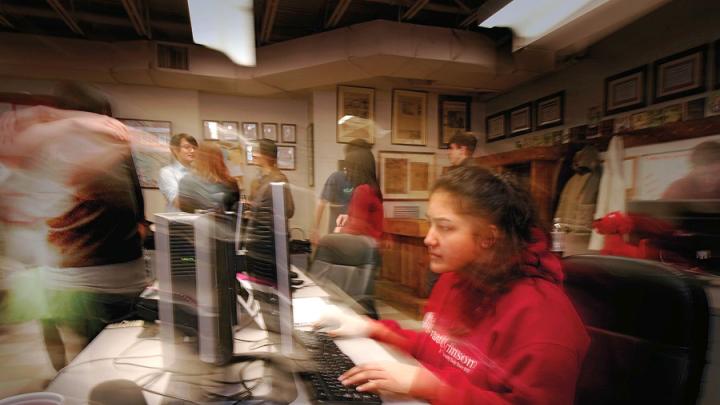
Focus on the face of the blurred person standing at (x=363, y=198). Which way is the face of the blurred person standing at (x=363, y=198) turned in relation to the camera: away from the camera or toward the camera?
away from the camera

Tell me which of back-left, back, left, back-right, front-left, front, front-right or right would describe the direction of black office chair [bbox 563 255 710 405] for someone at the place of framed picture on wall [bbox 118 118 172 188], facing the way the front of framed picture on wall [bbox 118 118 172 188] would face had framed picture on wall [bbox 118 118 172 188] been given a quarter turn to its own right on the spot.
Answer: back-left

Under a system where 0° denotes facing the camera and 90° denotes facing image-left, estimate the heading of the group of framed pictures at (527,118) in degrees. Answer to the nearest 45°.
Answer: approximately 45°

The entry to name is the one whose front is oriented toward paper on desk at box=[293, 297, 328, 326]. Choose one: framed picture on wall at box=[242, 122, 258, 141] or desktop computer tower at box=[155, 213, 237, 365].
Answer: the framed picture on wall

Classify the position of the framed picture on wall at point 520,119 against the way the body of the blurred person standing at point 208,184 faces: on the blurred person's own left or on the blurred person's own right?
on the blurred person's own right

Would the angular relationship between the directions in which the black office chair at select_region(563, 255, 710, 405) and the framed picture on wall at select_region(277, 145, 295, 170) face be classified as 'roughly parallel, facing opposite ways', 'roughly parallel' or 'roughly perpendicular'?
roughly perpendicular

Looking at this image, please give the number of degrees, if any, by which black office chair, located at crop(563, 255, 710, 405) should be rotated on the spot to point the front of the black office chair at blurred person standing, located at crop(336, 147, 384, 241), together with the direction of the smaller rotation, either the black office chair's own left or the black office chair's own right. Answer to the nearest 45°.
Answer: approximately 90° to the black office chair's own right

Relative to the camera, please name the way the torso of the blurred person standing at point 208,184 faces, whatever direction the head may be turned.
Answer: away from the camera

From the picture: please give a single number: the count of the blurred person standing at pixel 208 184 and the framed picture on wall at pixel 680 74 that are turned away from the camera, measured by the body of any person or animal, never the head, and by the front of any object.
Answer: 1
